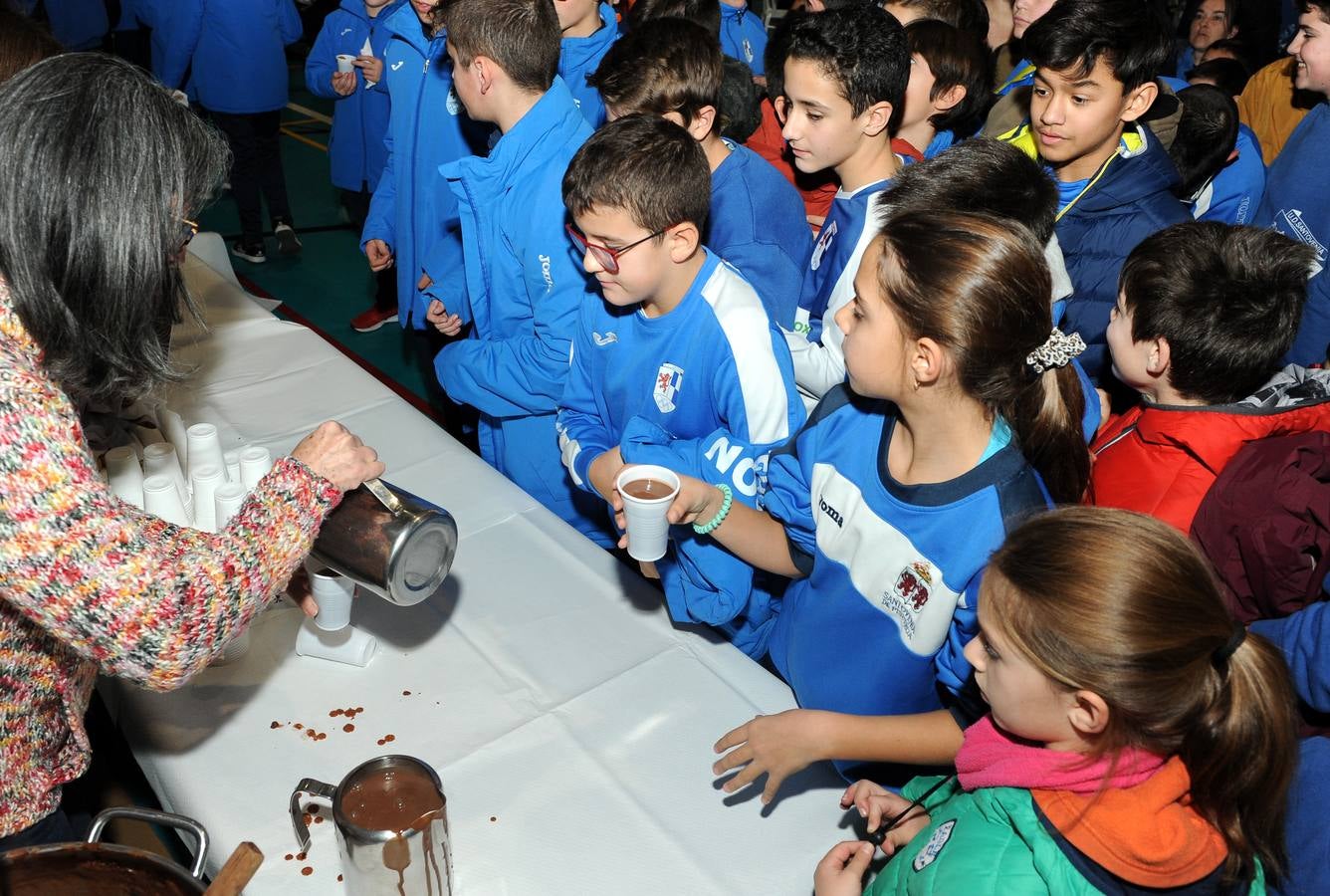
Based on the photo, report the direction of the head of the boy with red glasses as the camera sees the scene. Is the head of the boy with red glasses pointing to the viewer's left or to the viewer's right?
to the viewer's left

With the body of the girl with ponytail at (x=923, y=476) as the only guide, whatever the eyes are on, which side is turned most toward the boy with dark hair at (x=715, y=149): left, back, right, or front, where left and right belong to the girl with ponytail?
right

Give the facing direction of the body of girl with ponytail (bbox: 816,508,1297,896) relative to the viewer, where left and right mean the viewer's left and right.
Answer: facing to the left of the viewer

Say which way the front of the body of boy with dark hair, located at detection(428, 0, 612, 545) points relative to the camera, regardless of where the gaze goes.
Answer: to the viewer's left

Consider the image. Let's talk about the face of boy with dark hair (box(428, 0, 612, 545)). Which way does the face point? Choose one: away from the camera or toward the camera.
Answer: away from the camera

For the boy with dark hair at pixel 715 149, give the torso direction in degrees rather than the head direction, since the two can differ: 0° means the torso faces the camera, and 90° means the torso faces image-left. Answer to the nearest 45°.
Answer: approximately 90°

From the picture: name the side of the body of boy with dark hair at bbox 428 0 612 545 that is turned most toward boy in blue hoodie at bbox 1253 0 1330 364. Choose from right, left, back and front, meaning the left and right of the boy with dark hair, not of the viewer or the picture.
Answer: back

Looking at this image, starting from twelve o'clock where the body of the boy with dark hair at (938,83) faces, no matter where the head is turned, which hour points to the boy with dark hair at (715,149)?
the boy with dark hair at (715,149) is roughly at 10 o'clock from the boy with dark hair at (938,83).

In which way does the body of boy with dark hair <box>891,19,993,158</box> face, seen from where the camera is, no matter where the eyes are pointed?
to the viewer's left

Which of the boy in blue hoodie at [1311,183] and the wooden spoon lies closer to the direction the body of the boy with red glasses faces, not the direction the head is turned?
the wooden spoon
